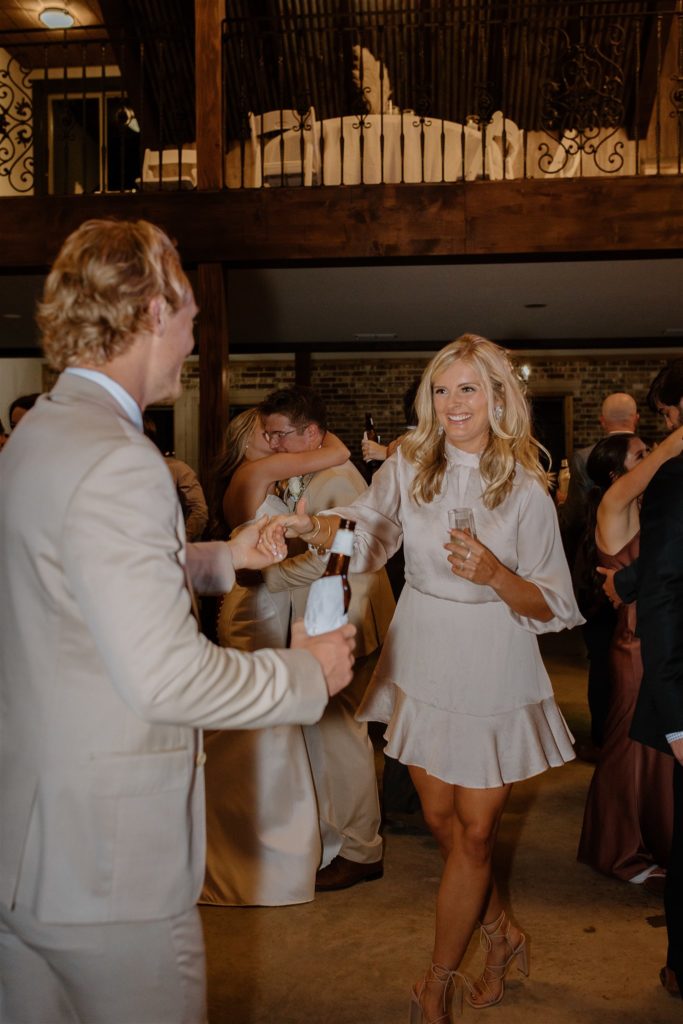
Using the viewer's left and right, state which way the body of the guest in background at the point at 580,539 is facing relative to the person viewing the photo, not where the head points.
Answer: facing away from the viewer

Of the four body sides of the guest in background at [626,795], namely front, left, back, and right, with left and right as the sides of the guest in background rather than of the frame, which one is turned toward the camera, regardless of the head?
right

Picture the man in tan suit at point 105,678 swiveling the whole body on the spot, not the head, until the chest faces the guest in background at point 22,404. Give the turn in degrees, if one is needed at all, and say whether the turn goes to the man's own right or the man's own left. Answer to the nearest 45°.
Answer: approximately 45° to the man's own left

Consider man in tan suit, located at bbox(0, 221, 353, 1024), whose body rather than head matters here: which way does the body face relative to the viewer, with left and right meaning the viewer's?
facing away from the viewer and to the right of the viewer

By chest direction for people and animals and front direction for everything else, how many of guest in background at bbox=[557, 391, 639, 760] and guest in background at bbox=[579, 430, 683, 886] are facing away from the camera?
1

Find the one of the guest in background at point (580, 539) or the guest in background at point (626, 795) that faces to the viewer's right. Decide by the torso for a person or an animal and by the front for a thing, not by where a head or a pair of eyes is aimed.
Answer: the guest in background at point (626, 795)

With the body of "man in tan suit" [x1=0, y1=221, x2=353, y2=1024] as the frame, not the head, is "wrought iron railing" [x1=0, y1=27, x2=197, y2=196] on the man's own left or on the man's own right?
on the man's own left

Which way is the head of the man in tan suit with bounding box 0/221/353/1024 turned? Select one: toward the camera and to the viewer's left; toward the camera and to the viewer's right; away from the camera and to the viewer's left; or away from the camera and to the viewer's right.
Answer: away from the camera and to the viewer's right
